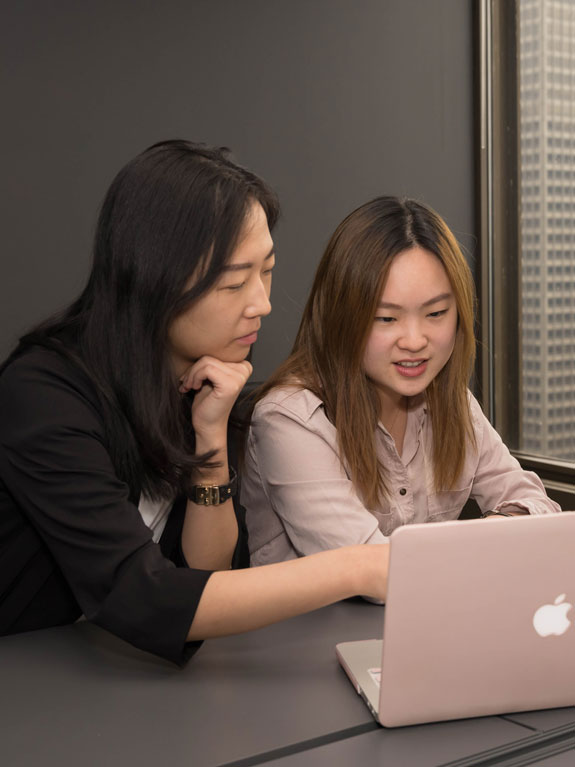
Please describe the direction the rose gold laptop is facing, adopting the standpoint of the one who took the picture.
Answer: facing away from the viewer and to the left of the viewer

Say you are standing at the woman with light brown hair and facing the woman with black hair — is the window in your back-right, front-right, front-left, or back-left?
back-right

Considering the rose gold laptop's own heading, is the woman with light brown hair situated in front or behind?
in front

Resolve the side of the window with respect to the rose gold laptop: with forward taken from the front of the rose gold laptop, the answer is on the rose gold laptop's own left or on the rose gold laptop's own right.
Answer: on the rose gold laptop's own right

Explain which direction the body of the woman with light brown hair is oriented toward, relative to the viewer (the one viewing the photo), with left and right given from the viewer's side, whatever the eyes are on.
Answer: facing the viewer and to the right of the viewer

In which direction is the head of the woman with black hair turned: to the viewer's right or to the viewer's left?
to the viewer's right

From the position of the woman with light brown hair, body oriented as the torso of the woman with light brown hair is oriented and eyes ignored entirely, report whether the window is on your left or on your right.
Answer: on your left

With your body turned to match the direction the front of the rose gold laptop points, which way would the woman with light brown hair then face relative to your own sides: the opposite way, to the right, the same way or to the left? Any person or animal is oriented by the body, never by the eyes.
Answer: the opposite way
